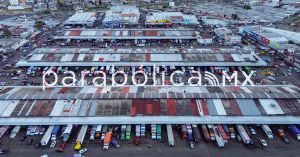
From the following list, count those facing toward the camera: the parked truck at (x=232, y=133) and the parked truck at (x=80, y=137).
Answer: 2

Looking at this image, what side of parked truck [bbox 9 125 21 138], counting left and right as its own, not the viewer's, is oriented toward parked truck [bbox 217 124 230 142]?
left

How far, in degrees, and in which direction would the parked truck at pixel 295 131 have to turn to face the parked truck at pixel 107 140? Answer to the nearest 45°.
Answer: approximately 90° to its right

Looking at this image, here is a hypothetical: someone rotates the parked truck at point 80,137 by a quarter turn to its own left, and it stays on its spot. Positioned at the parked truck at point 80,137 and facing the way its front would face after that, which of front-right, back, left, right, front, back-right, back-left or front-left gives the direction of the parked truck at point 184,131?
front

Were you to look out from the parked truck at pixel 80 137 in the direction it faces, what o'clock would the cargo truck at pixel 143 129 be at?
The cargo truck is roughly at 9 o'clock from the parked truck.

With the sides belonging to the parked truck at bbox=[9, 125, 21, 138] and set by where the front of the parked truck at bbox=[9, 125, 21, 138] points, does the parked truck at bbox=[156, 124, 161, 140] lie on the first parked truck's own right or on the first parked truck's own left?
on the first parked truck's own left

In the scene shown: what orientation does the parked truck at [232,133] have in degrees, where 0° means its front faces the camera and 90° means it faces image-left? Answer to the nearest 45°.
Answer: approximately 0°

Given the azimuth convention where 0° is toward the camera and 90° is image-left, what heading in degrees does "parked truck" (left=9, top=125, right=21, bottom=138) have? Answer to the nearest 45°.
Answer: approximately 45°

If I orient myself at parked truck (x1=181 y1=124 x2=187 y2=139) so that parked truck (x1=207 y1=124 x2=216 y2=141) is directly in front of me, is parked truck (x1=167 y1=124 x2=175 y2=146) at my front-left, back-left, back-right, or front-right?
back-right

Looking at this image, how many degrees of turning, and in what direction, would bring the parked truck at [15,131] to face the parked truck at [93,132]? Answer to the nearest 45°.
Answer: approximately 90° to its left

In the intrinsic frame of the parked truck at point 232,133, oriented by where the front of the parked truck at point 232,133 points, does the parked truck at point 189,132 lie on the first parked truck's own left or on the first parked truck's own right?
on the first parked truck's own right
